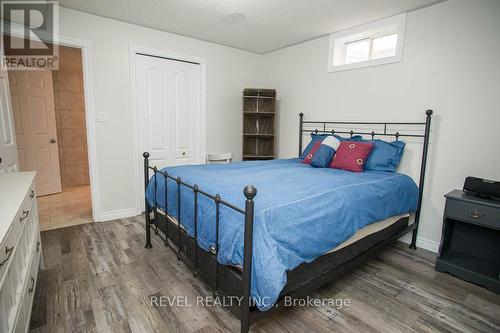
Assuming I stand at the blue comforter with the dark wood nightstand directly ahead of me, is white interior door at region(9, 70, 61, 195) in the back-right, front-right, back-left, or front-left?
back-left

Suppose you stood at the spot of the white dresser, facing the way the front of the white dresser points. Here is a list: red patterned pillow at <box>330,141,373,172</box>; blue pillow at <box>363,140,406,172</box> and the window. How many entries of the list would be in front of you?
3

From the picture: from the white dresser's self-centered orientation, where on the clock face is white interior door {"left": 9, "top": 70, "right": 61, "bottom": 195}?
The white interior door is roughly at 9 o'clock from the white dresser.

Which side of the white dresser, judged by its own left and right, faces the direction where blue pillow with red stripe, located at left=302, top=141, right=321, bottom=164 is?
front

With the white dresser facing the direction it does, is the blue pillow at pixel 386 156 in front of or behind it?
in front

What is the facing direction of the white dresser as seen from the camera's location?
facing to the right of the viewer

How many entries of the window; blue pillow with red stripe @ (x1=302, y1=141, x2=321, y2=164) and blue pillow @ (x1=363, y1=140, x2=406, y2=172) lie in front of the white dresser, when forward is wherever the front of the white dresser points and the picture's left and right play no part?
3

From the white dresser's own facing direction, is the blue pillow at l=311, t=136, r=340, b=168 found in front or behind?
in front

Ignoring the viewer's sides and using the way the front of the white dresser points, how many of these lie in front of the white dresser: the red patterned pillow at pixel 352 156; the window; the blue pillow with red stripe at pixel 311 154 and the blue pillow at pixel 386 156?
4

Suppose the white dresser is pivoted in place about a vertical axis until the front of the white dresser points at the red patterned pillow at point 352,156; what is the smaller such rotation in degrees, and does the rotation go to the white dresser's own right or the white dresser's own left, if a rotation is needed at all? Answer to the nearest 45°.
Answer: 0° — it already faces it
